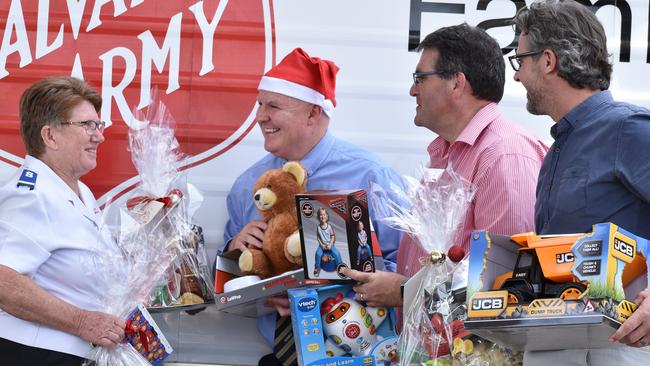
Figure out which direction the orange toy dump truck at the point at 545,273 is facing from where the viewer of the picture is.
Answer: facing to the left of the viewer

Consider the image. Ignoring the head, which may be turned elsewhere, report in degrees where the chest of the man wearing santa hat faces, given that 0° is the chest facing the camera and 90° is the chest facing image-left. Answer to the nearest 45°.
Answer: approximately 45°

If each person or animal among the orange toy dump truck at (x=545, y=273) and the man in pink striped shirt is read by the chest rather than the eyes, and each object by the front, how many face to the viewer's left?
2

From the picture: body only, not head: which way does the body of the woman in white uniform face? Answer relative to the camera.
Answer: to the viewer's right

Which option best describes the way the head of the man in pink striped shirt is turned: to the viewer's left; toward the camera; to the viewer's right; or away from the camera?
to the viewer's left

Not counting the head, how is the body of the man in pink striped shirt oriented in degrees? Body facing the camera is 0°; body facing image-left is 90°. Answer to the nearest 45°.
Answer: approximately 90°

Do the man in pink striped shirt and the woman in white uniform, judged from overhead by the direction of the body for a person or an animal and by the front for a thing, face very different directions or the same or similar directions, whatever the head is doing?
very different directions

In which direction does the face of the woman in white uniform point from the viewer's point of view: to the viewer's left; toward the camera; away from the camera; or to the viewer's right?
to the viewer's right

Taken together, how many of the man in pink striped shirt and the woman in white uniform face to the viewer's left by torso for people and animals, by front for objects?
1
